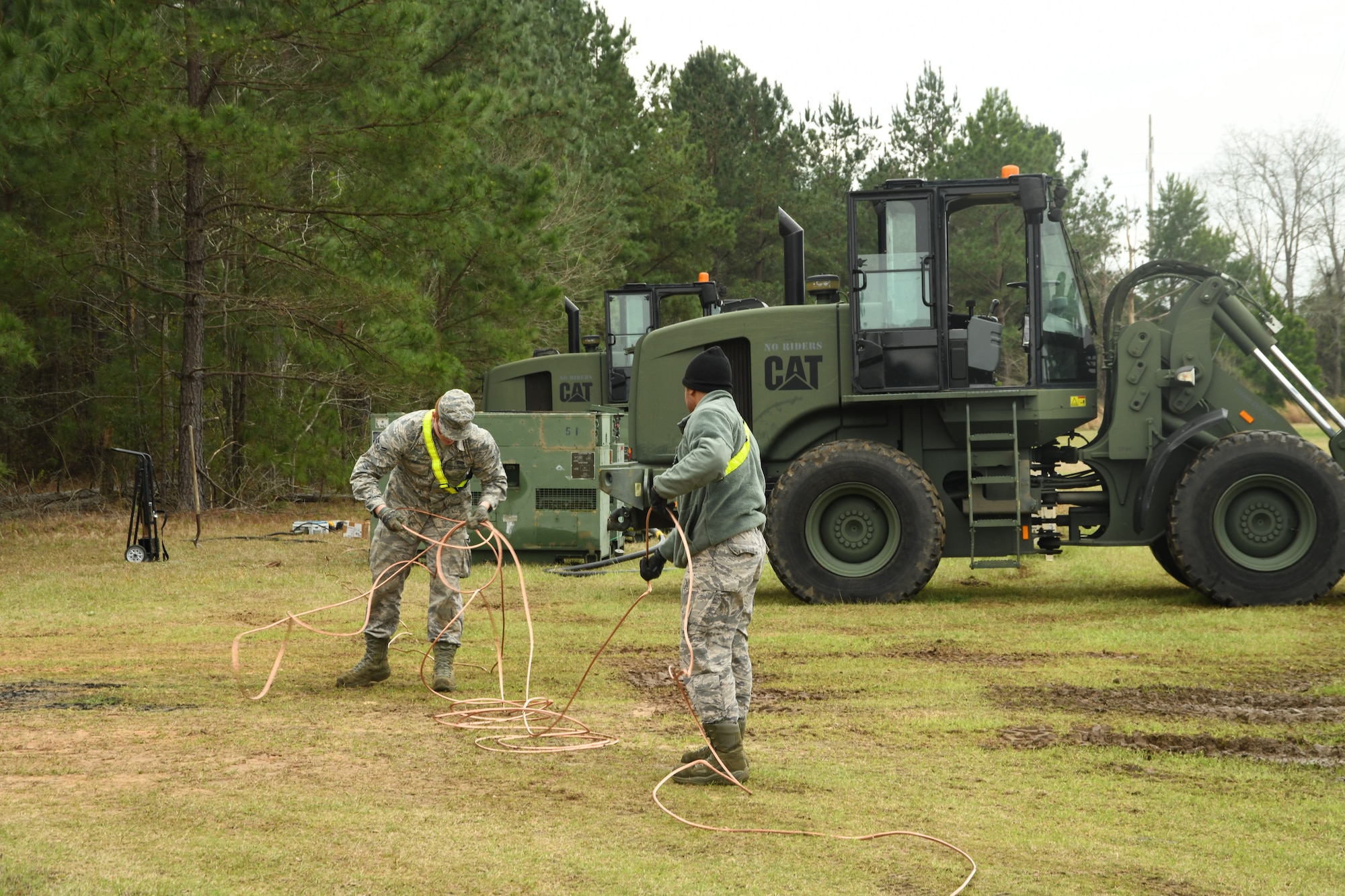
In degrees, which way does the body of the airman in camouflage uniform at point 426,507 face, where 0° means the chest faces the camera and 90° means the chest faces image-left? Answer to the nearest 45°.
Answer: approximately 0°

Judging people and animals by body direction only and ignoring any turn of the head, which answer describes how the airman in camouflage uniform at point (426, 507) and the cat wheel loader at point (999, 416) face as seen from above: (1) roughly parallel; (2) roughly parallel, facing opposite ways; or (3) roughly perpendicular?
roughly perpendicular

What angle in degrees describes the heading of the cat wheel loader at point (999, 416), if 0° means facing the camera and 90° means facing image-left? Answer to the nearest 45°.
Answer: approximately 270°

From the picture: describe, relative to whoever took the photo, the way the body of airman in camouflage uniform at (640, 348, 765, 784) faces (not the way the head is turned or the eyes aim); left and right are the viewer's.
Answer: facing to the left of the viewer

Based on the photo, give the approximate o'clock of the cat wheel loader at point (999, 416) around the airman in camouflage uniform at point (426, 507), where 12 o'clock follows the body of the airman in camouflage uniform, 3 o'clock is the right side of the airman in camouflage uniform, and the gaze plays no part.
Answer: The cat wheel loader is roughly at 8 o'clock from the airman in camouflage uniform.

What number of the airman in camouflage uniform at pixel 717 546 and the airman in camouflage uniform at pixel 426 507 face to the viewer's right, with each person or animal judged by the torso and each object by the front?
0

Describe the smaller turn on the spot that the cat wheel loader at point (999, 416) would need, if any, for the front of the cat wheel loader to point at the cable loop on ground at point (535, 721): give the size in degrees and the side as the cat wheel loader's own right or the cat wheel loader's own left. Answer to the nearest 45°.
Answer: approximately 135° to the cat wheel loader's own right

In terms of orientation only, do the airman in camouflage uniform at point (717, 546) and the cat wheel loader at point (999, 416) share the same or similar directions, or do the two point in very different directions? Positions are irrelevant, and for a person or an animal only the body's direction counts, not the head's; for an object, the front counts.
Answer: very different directions
